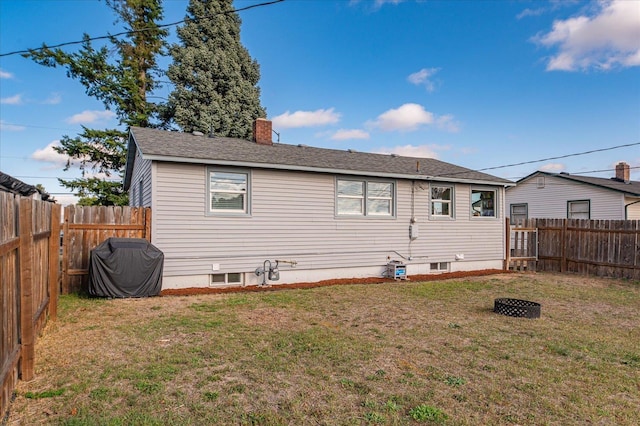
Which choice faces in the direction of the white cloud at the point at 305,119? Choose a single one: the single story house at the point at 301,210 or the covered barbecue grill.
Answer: the single story house

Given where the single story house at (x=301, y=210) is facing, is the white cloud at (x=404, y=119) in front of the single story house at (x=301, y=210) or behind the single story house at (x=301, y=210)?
in front

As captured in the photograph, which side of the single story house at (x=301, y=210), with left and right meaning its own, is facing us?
back

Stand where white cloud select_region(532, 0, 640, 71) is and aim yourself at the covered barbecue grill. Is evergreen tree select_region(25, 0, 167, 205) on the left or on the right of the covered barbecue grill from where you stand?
right

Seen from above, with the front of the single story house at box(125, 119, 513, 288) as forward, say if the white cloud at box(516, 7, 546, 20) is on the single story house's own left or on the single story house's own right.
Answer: on the single story house's own right

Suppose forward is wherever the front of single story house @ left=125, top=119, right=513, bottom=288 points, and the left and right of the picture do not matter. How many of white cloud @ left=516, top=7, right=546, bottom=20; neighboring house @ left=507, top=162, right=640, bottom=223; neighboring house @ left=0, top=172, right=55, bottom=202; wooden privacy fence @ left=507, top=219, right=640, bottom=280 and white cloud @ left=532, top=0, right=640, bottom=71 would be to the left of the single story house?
1

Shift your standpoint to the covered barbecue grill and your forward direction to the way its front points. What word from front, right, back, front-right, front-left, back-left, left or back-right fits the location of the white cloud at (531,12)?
left

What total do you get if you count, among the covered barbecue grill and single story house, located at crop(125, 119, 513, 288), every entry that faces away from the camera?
1

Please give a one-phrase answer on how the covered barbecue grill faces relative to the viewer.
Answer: facing the viewer

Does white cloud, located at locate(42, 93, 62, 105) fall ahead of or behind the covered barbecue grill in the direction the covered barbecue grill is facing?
behind

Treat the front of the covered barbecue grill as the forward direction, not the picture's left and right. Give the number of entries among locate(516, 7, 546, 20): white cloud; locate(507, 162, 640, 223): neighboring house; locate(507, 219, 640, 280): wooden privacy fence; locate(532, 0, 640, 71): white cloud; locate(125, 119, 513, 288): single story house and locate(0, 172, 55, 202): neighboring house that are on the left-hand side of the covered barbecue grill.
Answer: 5

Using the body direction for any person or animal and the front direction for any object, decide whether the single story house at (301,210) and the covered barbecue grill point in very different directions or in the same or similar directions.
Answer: very different directions

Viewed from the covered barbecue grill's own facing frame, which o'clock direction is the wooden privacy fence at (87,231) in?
The wooden privacy fence is roughly at 5 o'clock from the covered barbecue grill.
